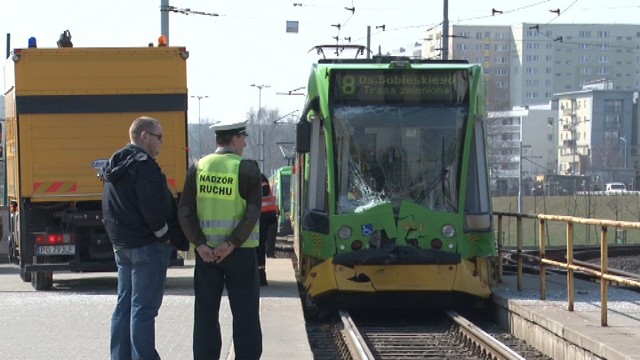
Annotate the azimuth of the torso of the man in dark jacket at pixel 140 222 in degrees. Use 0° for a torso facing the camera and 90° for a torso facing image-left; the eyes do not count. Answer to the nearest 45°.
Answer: approximately 225°

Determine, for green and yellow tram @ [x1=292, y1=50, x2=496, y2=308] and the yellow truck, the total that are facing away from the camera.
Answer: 1

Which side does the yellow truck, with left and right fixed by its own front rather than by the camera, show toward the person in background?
right

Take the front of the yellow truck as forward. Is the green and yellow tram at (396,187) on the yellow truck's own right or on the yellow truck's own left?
on the yellow truck's own right

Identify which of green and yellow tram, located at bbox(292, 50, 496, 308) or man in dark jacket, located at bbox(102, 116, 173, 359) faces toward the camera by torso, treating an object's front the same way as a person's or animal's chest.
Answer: the green and yellow tram

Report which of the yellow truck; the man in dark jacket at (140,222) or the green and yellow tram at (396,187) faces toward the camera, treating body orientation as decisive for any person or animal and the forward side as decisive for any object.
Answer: the green and yellow tram

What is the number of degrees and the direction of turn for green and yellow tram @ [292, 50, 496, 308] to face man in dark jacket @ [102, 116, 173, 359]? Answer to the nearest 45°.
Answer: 0° — it already faces them

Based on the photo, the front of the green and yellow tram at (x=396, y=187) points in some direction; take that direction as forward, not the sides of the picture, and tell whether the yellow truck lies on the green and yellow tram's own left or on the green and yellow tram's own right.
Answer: on the green and yellow tram's own right

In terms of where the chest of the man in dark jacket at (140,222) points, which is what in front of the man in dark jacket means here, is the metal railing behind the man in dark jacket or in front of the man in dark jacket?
in front

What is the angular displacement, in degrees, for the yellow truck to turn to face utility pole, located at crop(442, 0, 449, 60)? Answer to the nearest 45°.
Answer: approximately 45° to its right

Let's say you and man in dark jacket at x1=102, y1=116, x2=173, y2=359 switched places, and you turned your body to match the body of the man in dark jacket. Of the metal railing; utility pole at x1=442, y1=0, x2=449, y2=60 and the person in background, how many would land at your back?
0

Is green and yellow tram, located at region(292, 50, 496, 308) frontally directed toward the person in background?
no

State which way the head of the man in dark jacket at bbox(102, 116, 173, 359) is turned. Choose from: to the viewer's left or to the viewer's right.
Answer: to the viewer's right

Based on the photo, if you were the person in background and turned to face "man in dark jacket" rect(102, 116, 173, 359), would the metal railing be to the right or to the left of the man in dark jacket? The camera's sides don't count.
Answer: left

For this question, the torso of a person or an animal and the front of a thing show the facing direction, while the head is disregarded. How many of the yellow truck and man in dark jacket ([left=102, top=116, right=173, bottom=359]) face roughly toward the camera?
0

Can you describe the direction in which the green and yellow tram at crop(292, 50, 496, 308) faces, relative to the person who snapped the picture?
facing the viewer

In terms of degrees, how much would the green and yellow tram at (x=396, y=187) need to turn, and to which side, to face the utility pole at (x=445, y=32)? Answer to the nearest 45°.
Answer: approximately 180°

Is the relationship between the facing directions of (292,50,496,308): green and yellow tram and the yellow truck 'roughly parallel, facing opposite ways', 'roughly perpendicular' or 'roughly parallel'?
roughly parallel, facing opposite ways

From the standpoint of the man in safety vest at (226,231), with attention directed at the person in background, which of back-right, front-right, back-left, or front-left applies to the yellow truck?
front-left

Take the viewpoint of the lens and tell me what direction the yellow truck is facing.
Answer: facing away from the viewer
